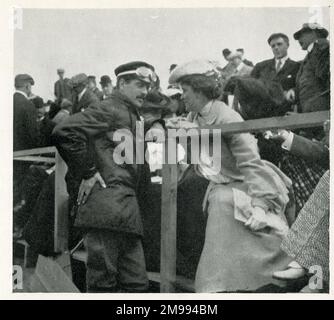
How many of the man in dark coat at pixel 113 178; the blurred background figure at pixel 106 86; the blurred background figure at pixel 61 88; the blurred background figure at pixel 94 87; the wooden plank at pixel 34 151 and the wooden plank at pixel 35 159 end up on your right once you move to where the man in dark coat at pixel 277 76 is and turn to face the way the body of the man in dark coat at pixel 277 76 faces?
6

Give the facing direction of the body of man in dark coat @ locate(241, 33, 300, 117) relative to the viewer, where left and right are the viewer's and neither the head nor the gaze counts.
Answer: facing the viewer

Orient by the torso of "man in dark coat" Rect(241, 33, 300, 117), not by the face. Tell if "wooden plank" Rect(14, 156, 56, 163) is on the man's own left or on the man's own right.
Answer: on the man's own right

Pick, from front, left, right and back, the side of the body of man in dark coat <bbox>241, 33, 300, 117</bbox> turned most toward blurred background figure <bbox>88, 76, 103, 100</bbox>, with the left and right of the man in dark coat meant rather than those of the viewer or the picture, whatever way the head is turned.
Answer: right

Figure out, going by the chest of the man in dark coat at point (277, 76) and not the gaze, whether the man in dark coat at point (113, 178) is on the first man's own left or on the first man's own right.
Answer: on the first man's own right

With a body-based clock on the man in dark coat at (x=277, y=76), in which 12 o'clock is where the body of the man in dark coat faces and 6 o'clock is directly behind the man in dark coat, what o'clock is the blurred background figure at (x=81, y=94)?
The blurred background figure is roughly at 3 o'clock from the man in dark coat.

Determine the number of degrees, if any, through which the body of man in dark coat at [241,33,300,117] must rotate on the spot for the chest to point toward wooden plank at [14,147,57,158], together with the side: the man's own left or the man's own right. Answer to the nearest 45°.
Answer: approximately 90° to the man's own right
